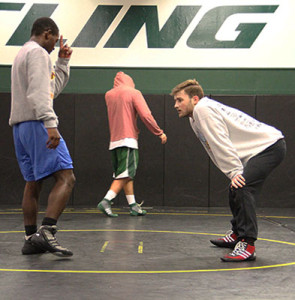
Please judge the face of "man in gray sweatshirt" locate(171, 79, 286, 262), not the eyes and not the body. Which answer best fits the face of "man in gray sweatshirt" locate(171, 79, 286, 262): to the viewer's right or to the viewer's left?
to the viewer's left

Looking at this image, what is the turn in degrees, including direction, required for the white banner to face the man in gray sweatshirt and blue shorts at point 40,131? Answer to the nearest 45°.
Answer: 0° — it already faces them

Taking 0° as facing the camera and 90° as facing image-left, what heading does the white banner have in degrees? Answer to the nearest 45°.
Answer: approximately 0°

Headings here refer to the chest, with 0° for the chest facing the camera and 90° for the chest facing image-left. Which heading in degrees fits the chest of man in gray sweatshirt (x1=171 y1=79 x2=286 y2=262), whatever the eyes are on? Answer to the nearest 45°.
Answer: approximately 90°

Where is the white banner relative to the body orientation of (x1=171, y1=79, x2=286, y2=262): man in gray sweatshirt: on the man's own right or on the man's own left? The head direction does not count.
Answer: on the man's own right

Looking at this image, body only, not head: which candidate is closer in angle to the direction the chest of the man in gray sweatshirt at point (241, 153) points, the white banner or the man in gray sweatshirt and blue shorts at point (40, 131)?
the man in gray sweatshirt and blue shorts

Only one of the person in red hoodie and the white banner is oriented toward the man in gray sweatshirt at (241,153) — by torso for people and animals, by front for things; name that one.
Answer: the white banner

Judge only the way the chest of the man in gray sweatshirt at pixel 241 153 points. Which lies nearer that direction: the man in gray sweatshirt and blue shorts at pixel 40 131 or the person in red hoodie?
the man in gray sweatshirt and blue shorts

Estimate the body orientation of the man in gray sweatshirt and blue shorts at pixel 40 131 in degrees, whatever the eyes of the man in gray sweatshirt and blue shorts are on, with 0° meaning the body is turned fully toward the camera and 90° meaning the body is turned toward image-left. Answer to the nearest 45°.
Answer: approximately 270°

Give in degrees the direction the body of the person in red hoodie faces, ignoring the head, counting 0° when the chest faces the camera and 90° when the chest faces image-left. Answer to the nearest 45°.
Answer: approximately 225°
